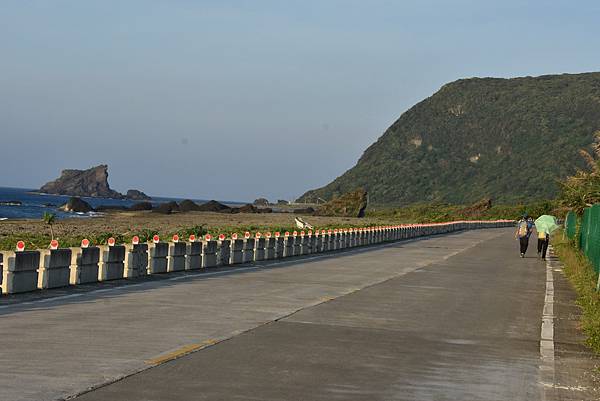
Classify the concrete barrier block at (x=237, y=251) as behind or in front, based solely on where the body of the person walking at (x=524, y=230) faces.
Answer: behind

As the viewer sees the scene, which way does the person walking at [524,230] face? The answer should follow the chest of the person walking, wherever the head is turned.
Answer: away from the camera

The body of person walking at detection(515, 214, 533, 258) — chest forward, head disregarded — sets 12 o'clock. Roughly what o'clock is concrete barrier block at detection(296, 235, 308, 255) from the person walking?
The concrete barrier block is roughly at 8 o'clock from the person walking.

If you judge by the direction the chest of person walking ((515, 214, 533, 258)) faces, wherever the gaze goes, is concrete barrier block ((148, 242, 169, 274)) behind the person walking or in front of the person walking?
behind

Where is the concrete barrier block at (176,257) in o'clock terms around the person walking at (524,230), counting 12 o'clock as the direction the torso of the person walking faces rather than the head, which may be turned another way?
The concrete barrier block is roughly at 7 o'clock from the person walking.
